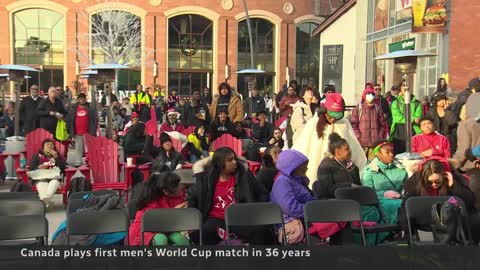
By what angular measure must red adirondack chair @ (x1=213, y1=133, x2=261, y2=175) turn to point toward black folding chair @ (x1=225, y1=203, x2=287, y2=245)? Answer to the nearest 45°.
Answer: approximately 45° to its right

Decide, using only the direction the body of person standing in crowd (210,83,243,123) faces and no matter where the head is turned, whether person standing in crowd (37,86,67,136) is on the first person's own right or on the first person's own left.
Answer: on the first person's own right

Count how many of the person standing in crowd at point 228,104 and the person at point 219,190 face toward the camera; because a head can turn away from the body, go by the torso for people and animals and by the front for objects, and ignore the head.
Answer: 2
